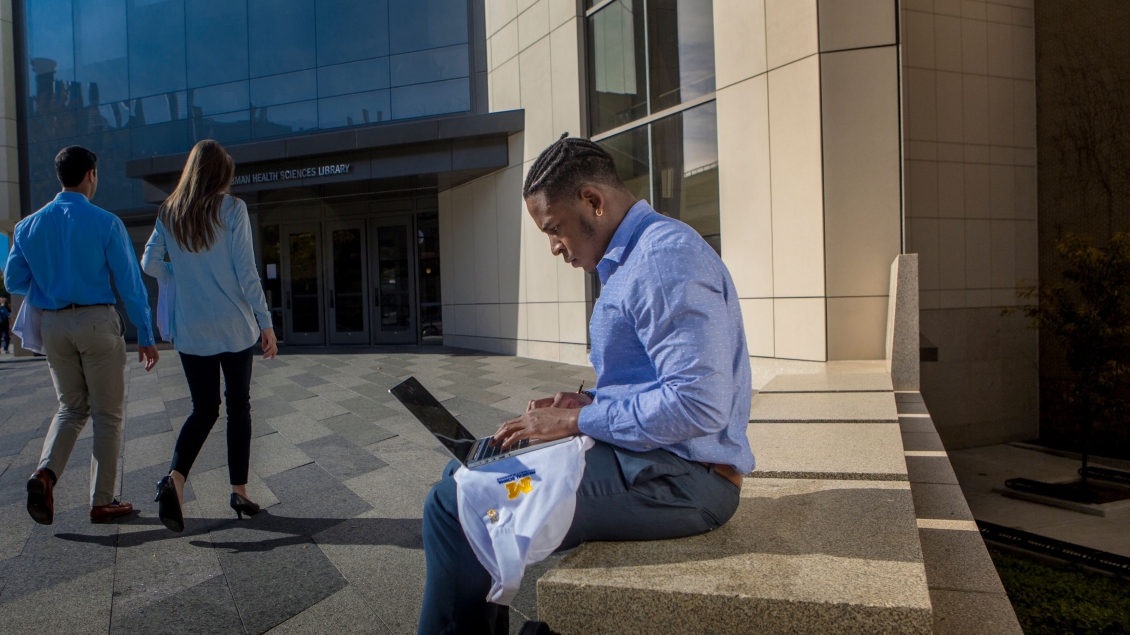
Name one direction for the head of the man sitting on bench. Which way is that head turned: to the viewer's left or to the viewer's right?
to the viewer's left

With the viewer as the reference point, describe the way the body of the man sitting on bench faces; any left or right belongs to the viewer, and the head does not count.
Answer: facing to the left of the viewer

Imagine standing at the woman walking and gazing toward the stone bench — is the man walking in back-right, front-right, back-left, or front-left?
back-right
